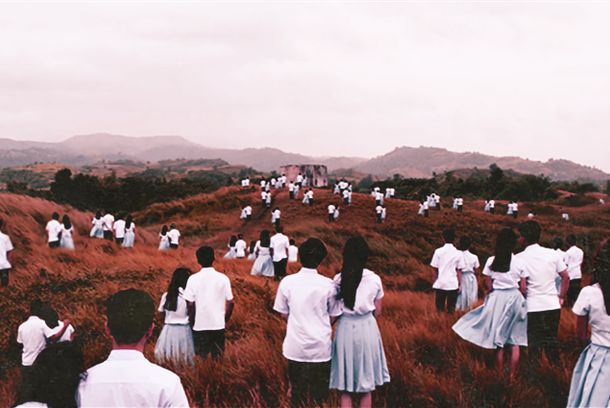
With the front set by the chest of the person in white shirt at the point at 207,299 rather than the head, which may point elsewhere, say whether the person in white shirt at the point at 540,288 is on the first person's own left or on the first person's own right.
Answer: on the first person's own right

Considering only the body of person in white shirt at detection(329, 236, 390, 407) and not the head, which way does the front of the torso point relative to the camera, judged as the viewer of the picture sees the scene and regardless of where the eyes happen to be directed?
away from the camera

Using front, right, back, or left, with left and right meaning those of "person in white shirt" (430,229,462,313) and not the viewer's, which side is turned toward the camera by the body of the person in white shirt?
back

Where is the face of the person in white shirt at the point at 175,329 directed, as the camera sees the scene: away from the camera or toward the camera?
away from the camera

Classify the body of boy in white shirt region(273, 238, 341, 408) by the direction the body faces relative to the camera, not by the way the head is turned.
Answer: away from the camera

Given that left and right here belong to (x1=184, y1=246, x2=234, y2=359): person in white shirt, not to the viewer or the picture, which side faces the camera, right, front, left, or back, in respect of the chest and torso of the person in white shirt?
back

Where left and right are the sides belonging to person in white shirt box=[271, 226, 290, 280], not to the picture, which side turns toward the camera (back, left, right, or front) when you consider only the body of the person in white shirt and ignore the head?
back

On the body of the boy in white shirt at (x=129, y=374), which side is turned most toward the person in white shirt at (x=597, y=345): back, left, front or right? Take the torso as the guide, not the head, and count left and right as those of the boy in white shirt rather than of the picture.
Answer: right

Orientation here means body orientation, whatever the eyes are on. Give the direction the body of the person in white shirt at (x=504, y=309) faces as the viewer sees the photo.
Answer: away from the camera

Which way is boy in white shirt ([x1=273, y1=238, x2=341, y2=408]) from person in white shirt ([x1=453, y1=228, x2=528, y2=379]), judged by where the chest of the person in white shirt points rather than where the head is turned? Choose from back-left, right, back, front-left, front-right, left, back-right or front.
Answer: back-left

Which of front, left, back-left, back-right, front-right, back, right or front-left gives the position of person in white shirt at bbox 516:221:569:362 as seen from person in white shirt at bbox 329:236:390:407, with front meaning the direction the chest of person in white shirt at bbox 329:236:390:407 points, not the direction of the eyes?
front-right

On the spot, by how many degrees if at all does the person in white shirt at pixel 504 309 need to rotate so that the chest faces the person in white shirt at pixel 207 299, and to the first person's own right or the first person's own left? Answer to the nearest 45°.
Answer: approximately 90° to the first person's own left
